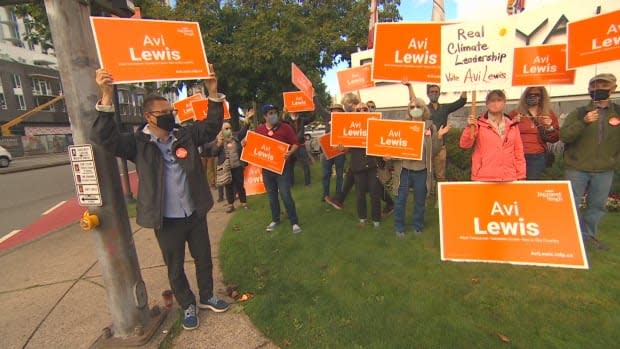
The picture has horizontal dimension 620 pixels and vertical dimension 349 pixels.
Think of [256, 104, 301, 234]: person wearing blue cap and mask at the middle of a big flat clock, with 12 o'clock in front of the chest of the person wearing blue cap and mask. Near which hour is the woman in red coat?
The woman in red coat is roughly at 10 o'clock from the person wearing blue cap and mask.

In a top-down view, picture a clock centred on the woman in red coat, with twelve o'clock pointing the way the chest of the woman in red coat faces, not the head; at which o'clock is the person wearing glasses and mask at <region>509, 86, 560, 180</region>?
The person wearing glasses and mask is roughly at 7 o'clock from the woman in red coat.

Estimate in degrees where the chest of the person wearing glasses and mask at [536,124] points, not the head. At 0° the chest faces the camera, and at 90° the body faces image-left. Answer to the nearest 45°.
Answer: approximately 0°

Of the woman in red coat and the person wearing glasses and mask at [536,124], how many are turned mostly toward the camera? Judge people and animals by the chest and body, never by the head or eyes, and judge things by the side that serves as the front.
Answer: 2

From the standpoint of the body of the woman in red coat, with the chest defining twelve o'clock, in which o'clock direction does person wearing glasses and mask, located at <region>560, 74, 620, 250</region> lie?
The person wearing glasses and mask is roughly at 8 o'clock from the woman in red coat.

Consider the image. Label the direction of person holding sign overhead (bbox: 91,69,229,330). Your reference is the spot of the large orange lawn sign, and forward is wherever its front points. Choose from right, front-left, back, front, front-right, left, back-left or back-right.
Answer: front-right

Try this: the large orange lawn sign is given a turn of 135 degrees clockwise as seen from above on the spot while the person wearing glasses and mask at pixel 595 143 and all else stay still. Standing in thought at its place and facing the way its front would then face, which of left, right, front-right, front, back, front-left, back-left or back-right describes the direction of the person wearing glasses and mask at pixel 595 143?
right
